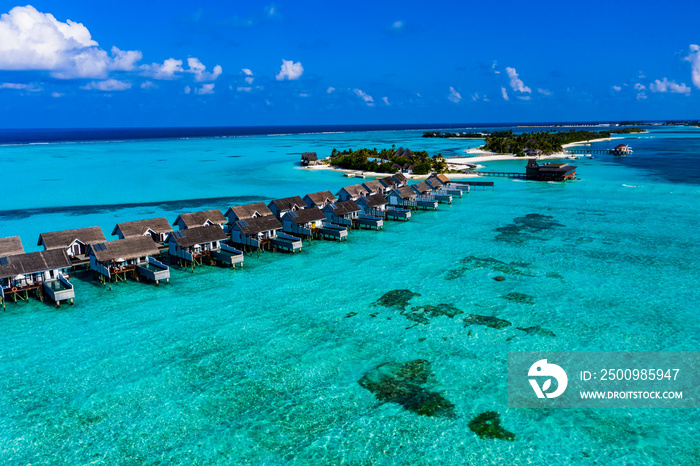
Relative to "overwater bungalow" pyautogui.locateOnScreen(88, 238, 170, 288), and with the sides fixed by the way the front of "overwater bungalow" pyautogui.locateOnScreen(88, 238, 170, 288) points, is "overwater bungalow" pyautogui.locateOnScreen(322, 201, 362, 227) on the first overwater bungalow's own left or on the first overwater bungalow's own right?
on the first overwater bungalow's own left

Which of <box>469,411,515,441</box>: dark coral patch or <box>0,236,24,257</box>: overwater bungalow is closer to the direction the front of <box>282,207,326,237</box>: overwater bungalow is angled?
the dark coral patch

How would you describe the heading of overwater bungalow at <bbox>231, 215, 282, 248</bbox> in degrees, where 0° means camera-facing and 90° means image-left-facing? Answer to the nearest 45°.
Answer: approximately 315°

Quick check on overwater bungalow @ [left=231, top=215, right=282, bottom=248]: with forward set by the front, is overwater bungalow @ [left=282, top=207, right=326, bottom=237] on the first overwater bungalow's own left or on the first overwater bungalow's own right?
on the first overwater bungalow's own left

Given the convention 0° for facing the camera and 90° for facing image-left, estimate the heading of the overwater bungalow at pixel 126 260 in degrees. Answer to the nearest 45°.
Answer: approximately 315°

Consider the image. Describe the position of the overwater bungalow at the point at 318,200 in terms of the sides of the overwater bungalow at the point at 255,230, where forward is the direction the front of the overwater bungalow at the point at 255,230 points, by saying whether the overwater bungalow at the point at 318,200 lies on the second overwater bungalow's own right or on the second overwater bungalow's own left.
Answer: on the second overwater bungalow's own left

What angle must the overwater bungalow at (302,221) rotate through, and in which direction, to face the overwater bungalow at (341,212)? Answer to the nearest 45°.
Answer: approximately 90° to its left
